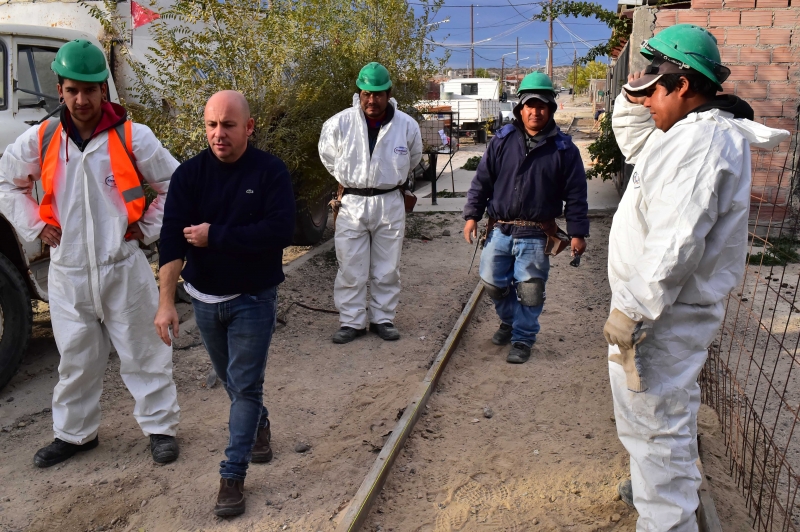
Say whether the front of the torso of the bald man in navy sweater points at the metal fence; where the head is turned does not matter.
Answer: no

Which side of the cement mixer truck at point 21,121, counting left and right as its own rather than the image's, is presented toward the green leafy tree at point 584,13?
back

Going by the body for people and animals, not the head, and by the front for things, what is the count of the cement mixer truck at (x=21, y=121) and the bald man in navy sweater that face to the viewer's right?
0

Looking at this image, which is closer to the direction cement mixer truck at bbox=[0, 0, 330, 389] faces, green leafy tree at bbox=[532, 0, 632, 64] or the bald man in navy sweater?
the bald man in navy sweater

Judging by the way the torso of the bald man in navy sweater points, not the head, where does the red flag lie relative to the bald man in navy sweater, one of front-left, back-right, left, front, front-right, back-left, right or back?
back

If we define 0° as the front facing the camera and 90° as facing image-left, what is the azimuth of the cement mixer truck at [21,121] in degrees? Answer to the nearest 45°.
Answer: approximately 45°

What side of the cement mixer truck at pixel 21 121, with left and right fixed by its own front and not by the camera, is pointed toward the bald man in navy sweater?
left

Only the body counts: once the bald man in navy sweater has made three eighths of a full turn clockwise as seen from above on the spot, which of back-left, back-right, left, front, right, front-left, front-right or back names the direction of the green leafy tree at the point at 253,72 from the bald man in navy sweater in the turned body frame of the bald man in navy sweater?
front-right

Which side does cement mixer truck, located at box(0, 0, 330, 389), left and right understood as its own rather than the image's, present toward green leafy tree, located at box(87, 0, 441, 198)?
back

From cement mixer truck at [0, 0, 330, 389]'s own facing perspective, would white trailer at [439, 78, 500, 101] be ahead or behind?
behind

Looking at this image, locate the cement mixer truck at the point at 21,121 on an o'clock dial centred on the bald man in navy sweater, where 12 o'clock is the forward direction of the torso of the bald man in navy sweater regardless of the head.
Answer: The cement mixer truck is roughly at 5 o'clock from the bald man in navy sweater.

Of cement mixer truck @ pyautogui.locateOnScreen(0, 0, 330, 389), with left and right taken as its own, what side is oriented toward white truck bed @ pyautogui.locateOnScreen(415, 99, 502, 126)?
back

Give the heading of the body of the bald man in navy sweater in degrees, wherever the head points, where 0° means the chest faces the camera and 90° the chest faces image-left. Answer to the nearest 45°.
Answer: approximately 0°

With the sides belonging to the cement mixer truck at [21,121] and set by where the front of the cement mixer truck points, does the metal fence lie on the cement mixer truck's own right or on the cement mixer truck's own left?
on the cement mixer truck's own left

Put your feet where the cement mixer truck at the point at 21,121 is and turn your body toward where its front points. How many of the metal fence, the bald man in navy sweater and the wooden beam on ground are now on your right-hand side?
0
